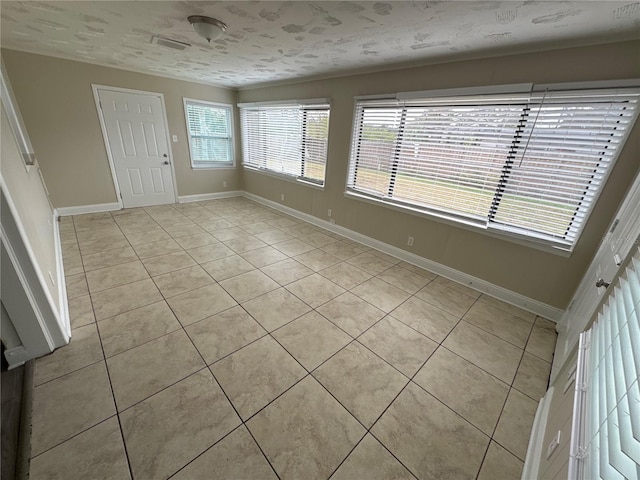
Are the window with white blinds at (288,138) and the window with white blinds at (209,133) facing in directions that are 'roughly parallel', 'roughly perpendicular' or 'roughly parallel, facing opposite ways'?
roughly perpendicular

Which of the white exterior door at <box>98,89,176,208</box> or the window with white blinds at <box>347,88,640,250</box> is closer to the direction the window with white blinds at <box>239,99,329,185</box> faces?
the white exterior door

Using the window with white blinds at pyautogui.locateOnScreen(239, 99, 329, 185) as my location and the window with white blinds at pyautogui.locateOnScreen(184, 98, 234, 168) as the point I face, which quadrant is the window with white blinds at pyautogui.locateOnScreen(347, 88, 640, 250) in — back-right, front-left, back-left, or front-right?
back-left

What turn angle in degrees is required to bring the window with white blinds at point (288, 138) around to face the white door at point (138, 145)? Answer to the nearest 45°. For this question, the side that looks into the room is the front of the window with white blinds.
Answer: approximately 45° to its right

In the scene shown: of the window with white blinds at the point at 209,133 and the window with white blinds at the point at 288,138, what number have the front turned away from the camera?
0

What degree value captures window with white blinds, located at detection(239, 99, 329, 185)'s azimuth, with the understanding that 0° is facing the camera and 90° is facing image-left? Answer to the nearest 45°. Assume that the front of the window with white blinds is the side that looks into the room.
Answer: approximately 45°

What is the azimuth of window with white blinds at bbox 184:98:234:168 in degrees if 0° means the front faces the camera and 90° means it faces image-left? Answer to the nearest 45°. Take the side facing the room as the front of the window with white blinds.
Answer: approximately 315°

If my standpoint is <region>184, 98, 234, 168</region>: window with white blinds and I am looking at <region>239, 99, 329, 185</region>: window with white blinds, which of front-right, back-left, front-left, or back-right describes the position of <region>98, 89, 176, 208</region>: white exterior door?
back-right

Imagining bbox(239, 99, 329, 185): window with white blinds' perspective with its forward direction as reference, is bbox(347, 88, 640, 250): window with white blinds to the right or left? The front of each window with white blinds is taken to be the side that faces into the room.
on its left

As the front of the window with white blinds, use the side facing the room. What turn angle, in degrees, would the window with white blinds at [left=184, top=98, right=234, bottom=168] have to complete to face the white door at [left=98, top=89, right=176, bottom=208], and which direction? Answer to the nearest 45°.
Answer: approximately 90° to its right
